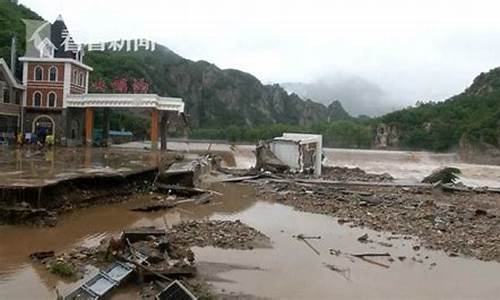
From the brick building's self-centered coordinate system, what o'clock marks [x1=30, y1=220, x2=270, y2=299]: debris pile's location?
The debris pile is roughly at 12 o'clock from the brick building.

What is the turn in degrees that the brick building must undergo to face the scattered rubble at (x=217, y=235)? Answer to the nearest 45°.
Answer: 0° — it already faces it
